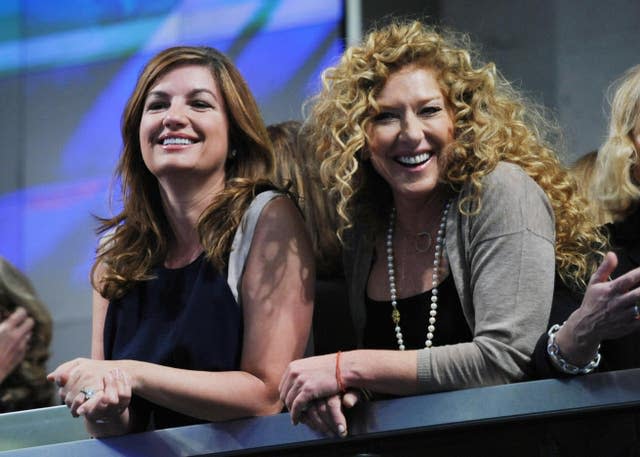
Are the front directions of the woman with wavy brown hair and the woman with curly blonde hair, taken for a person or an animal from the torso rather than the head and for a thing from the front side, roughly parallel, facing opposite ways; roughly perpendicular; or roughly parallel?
roughly parallel

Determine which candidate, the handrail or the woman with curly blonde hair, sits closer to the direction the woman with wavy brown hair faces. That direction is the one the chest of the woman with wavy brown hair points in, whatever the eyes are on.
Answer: the handrail

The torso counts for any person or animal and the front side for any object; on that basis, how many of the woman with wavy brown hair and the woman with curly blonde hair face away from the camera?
0

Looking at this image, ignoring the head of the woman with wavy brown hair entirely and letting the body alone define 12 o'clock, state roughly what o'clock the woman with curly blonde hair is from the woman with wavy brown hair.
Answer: The woman with curly blonde hair is roughly at 8 o'clock from the woman with wavy brown hair.

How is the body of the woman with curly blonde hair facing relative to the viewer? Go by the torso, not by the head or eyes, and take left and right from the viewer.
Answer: facing the viewer and to the left of the viewer
